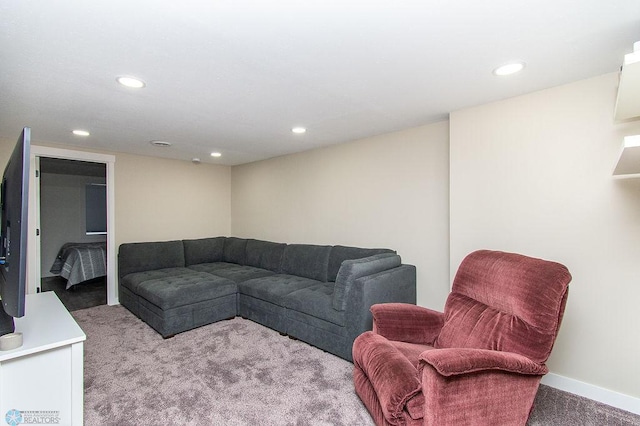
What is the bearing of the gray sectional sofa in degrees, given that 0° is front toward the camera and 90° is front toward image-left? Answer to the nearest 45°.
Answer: approximately 45°

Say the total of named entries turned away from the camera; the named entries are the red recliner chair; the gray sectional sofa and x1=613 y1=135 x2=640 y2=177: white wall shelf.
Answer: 0

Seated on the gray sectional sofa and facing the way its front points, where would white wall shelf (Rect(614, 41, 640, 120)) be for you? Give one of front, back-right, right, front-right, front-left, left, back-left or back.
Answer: left

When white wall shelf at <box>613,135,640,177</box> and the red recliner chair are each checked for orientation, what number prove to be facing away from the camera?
0

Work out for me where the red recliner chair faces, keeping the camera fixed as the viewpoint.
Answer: facing the viewer and to the left of the viewer

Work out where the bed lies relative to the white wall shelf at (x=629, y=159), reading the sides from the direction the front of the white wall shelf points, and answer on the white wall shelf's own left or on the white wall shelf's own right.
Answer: on the white wall shelf's own right

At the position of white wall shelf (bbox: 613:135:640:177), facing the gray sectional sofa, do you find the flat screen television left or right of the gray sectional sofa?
left

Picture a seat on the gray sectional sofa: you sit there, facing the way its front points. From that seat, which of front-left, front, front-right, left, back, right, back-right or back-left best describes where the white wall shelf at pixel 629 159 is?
left

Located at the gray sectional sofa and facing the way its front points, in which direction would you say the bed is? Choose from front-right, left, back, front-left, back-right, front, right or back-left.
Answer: right
